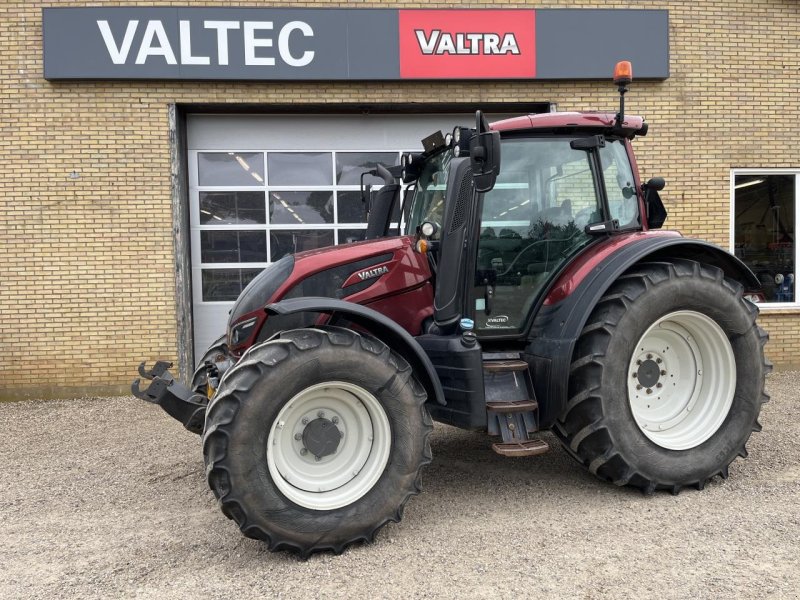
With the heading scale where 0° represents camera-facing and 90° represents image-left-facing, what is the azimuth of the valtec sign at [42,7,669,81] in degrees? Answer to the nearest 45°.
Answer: approximately 0°

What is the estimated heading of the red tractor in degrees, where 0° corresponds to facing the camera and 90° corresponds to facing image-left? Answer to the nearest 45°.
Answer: approximately 45°

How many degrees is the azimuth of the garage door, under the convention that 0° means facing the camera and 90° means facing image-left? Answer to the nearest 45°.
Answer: approximately 0°

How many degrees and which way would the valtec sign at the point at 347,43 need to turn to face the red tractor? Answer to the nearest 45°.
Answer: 0° — it already faces it

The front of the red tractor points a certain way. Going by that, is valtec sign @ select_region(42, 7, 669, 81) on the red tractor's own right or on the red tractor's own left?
on the red tractor's own right
